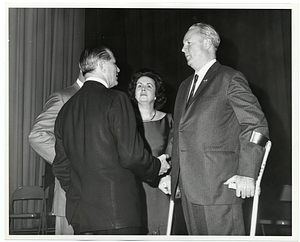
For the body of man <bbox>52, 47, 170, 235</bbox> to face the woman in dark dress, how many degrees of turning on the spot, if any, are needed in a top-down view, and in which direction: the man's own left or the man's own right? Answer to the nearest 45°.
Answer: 0° — they already face them

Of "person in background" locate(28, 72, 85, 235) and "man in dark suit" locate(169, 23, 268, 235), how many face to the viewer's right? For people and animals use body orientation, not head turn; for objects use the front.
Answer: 1

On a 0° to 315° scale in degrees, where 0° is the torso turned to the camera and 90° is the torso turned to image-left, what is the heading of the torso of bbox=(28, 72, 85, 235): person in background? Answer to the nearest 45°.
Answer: approximately 270°

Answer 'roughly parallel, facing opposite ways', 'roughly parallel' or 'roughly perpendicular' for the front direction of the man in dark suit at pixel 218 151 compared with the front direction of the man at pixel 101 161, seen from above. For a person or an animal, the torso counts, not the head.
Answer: roughly parallel, facing opposite ways

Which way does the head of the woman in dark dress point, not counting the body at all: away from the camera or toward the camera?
toward the camera

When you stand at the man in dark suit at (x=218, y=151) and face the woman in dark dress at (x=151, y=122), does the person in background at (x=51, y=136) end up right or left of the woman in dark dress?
left

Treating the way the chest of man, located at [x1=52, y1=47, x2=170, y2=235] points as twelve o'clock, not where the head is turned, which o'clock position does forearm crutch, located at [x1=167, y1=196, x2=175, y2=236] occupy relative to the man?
The forearm crutch is roughly at 1 o'clock from the man.

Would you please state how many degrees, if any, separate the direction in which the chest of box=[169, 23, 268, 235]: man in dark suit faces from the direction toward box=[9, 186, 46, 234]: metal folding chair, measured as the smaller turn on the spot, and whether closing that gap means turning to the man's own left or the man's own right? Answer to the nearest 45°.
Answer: approximately 45° to the man's own right

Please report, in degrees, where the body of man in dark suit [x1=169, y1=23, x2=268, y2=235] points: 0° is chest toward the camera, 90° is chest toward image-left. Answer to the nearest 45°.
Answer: approximately 45°

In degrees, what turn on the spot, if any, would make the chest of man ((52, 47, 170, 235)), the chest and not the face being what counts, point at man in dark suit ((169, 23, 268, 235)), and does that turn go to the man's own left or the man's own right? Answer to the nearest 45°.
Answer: approximately 45° to the man's own right

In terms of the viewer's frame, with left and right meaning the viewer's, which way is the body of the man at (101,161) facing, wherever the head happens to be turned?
facing away from the viewer and to the right of the viewer

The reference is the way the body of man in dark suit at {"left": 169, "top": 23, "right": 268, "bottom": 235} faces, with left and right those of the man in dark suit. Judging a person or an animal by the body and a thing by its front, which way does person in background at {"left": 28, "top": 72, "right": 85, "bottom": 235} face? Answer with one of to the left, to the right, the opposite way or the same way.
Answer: the opposite way
